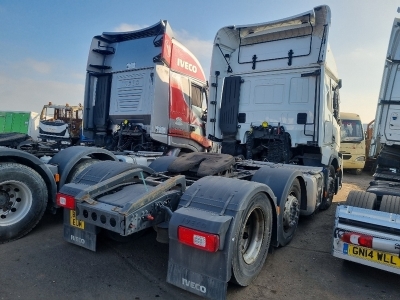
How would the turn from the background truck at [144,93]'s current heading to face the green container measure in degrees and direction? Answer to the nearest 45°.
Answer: approximately 90° to its left

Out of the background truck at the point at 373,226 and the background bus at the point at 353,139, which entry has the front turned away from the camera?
the background truck at the point at 373,226

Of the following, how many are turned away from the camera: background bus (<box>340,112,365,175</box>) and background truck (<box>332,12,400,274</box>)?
1

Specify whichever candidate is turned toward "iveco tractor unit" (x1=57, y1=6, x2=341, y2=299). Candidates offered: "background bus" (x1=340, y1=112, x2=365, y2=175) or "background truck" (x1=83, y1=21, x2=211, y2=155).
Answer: "background bus" (x1=340, y1=112, x2=365, y2=175)

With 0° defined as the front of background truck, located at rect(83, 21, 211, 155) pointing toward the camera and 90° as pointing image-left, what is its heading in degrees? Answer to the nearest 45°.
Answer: approximately 225°

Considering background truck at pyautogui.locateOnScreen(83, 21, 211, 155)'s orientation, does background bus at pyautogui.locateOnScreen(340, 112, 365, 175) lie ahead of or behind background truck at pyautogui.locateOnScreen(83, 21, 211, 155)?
ahead

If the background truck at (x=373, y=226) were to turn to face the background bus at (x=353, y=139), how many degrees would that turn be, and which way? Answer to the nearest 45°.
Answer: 0° — it already faces it

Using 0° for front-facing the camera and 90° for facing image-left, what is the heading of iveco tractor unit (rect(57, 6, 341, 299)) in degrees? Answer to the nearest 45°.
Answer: approximately 225°

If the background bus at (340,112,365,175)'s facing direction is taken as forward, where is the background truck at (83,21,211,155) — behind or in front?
in front

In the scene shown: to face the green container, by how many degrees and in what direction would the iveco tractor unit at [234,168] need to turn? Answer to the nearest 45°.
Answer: approximately 90° to its left

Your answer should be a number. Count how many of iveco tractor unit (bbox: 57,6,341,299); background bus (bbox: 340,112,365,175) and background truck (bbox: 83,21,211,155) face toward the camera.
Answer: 1

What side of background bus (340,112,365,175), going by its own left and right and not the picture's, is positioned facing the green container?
right

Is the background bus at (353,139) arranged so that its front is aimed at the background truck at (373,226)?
yes

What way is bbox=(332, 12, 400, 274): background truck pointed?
away from the camera

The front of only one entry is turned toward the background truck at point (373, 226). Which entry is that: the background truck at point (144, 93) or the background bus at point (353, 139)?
the background bus at point (353, 139)

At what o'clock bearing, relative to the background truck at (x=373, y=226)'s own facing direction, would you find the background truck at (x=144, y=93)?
the background truck at (x=144, y=93) is roughly at 10 o'clock from the background truck at (x=373, y=226).
